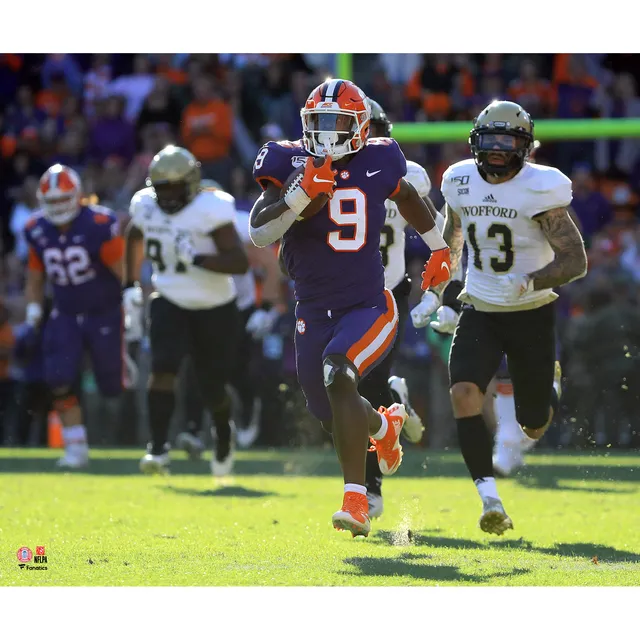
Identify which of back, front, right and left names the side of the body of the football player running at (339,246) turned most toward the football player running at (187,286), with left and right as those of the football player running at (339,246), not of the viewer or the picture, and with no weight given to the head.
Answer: back

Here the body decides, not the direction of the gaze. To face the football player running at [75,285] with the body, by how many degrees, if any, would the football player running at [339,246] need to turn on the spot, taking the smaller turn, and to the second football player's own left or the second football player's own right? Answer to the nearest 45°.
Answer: approximately 135° to the second football player's own right

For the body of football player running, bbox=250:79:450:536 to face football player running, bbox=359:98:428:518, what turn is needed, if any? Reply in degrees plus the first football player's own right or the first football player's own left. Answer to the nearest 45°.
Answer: approximately 180°

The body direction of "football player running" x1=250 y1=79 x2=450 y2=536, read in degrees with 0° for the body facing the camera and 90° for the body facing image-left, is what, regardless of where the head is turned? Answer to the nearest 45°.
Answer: approximately 0°

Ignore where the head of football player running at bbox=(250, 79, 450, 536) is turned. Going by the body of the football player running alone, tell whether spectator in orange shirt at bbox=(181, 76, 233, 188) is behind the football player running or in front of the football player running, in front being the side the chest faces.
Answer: behind

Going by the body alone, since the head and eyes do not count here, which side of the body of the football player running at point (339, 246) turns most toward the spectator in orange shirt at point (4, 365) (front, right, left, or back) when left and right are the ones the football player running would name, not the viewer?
back
